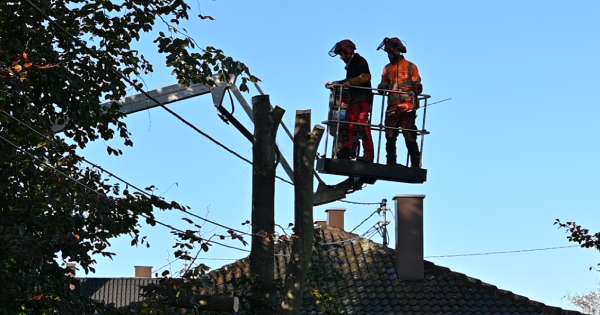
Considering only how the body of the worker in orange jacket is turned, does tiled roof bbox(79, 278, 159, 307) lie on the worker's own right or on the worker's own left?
on the worker's own right

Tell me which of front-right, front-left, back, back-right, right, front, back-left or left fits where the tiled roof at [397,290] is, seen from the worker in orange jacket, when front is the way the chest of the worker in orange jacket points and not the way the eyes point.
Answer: back-right

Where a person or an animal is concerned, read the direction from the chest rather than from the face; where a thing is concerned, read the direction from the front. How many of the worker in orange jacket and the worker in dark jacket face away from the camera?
0

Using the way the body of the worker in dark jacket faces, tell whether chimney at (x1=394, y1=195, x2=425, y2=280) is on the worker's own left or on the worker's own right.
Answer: on the worker's own right

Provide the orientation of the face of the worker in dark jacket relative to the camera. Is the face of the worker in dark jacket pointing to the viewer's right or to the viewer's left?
to the viewer's left

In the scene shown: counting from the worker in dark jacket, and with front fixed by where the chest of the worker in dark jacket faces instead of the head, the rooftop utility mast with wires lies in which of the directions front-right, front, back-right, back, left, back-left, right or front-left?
right

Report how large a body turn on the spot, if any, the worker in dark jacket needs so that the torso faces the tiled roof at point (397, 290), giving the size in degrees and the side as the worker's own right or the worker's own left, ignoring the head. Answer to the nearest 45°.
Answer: approximately 90° to the worker's own right

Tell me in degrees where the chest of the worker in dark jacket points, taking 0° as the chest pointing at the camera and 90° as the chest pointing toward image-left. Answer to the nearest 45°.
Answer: approximately 90°

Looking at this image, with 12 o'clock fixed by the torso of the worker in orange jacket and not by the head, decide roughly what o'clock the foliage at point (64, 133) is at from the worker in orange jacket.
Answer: The foliage is roughly at 1 o'clock from the worker in orange jacket.

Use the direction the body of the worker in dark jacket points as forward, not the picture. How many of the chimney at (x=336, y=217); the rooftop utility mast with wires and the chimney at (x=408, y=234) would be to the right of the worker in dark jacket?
3

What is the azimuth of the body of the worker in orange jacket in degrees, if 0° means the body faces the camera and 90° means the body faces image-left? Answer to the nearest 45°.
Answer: approximately 45°

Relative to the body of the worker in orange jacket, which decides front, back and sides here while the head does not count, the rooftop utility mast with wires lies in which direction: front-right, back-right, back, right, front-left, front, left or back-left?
back-right

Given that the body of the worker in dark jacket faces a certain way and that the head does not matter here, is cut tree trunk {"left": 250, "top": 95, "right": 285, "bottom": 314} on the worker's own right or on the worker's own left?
on the worker's own left
